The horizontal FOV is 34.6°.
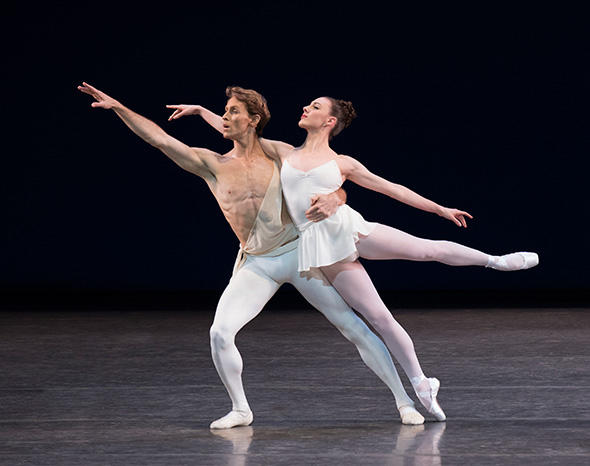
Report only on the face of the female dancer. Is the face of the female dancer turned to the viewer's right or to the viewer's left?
to the viewer's left

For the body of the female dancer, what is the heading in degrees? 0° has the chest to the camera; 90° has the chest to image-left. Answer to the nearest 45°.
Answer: approximately 45°
